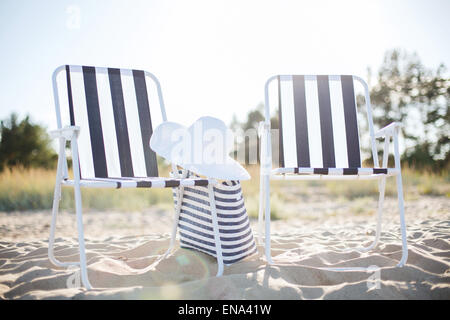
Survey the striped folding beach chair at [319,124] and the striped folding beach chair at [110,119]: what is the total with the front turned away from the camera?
0

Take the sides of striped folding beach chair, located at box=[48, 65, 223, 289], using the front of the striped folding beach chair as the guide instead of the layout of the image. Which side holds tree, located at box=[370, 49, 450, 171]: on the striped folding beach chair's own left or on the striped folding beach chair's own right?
on the striped folding beach chair's own left

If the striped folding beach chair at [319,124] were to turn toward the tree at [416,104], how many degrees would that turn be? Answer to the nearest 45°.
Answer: approximately 180°

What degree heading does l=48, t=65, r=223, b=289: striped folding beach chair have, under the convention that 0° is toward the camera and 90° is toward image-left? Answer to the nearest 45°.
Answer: approximately 315°

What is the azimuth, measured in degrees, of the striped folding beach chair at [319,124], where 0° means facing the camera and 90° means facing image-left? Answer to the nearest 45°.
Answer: approximately 0°

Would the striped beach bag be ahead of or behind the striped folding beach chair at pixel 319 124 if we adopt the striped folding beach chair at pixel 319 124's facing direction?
ahead

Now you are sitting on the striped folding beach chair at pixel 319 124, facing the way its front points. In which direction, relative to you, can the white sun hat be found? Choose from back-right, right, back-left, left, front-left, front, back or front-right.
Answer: front-right
